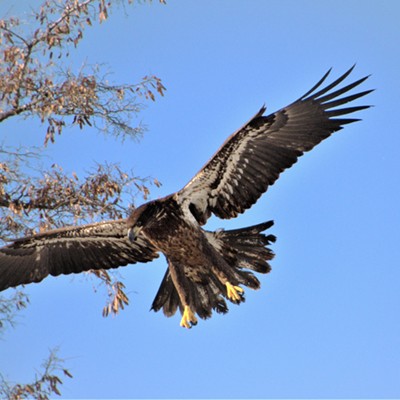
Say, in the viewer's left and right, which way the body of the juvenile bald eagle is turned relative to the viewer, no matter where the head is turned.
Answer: facing the viewer and to the left of the viewer
